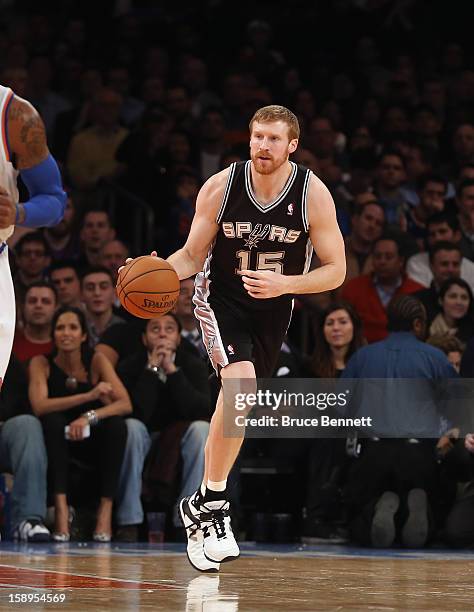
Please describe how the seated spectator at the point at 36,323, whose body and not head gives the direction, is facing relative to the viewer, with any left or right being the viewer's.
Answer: facing the viewer

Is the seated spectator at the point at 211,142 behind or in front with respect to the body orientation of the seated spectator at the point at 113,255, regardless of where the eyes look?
behind

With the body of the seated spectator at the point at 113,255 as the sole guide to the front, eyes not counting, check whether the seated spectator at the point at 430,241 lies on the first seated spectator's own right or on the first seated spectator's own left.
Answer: on the first seated spectator's own left

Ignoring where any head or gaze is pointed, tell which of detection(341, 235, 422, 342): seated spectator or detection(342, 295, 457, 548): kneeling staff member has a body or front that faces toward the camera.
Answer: detection(341, 235, 422, 342): seated spectator

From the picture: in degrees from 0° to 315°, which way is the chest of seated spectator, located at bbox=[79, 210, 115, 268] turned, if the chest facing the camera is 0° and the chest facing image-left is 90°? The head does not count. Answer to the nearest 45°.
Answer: approximately 0°

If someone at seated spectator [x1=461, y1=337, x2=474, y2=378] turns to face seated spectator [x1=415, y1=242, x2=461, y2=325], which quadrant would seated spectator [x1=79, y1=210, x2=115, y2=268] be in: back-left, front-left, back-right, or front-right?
front-left

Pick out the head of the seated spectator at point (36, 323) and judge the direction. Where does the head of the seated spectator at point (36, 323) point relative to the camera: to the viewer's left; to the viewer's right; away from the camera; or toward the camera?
toward the camera

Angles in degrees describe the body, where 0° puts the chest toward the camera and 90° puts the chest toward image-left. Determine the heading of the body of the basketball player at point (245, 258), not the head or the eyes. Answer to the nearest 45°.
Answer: approximately 0°

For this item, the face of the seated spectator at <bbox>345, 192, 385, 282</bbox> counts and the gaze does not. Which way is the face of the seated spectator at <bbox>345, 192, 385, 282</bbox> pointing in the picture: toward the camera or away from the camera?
toward the camera

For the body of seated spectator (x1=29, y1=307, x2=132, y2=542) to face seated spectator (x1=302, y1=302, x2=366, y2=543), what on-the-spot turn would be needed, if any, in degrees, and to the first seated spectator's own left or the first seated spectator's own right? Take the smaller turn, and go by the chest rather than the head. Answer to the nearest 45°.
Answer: approximately 90° to the first seated spectator's own left

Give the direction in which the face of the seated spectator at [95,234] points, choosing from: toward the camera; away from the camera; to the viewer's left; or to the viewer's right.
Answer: toward the camera

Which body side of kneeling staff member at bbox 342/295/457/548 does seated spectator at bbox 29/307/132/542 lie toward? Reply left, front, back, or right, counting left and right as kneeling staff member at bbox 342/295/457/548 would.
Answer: left

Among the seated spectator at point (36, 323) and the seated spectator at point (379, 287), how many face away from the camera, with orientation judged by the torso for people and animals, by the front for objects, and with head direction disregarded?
0

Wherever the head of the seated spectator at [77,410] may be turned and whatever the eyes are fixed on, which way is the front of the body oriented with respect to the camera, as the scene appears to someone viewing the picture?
toward the camera

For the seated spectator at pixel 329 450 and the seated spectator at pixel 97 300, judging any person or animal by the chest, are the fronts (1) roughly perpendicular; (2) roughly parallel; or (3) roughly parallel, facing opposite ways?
roughly parallel

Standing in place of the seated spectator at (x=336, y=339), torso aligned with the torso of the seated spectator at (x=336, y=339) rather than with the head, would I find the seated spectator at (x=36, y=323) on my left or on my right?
on my right

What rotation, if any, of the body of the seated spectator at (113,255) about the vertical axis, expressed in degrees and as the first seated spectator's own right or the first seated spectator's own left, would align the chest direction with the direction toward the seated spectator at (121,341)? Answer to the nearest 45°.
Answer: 0° — they already face them

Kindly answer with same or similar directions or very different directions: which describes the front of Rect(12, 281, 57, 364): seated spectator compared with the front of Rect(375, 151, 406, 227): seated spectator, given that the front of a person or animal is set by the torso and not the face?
same or similar directions
